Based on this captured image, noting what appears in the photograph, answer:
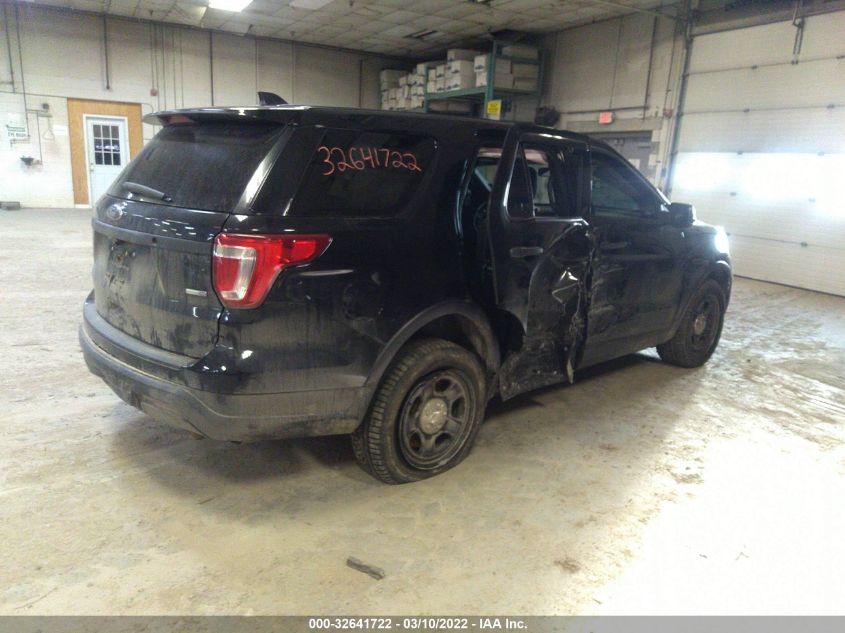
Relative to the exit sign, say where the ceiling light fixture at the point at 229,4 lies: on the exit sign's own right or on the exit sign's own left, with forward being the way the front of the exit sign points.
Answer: on the exit sign's own right

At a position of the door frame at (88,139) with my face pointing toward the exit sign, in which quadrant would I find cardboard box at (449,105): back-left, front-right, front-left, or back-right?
front-left

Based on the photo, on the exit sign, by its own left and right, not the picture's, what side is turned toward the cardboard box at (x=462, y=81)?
right

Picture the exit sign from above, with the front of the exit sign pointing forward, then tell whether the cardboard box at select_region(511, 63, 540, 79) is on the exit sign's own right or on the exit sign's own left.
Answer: on the exit sign's own right

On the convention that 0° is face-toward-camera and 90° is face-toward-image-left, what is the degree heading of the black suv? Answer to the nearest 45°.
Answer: approximately 225°

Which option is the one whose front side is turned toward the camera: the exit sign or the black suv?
the exit sign

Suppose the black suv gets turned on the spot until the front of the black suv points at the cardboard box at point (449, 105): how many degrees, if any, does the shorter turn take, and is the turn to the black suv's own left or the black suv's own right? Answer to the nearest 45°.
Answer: approximately 45° to the black suv's own left

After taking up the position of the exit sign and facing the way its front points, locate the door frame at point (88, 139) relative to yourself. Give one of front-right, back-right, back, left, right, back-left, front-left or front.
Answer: right

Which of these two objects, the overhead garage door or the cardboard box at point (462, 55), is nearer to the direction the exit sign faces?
the overhead garage door

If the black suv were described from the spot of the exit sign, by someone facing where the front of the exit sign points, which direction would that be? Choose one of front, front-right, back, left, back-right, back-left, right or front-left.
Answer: front

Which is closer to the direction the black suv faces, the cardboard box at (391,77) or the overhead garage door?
the overhead garage door

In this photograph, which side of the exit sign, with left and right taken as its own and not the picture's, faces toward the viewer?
front

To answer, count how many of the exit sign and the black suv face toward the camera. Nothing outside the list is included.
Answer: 1

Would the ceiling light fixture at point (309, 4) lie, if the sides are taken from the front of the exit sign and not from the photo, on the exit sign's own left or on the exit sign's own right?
on the exit sign's own right

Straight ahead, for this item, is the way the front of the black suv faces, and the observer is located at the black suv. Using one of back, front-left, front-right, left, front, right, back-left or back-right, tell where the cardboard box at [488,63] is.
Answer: front-left
